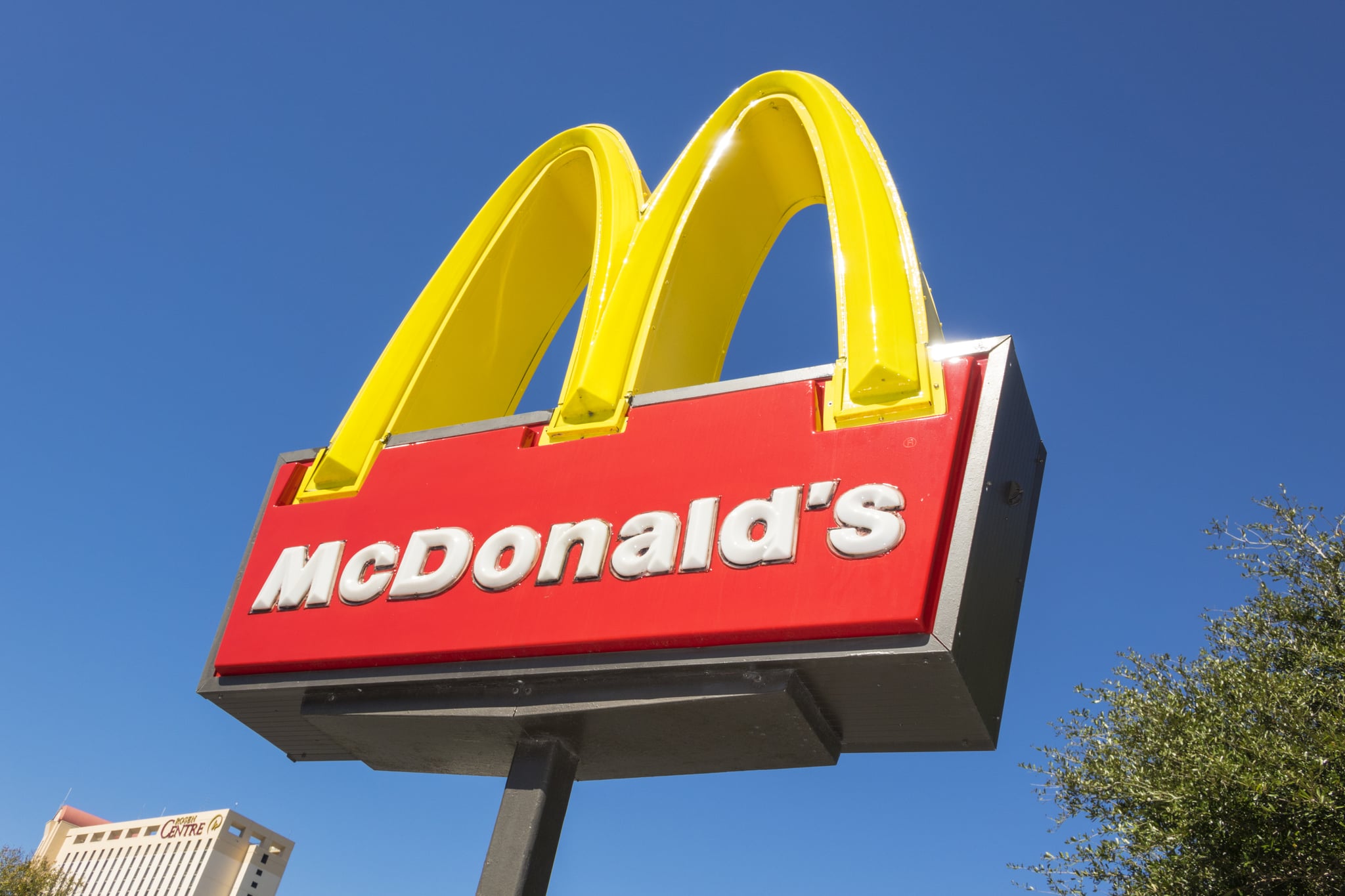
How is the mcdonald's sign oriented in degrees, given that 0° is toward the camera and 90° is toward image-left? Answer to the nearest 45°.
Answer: approximately 45°

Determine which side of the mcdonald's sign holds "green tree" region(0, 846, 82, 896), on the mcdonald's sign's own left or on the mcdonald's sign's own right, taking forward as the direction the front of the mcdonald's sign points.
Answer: on the mcdonald's sign's own right
